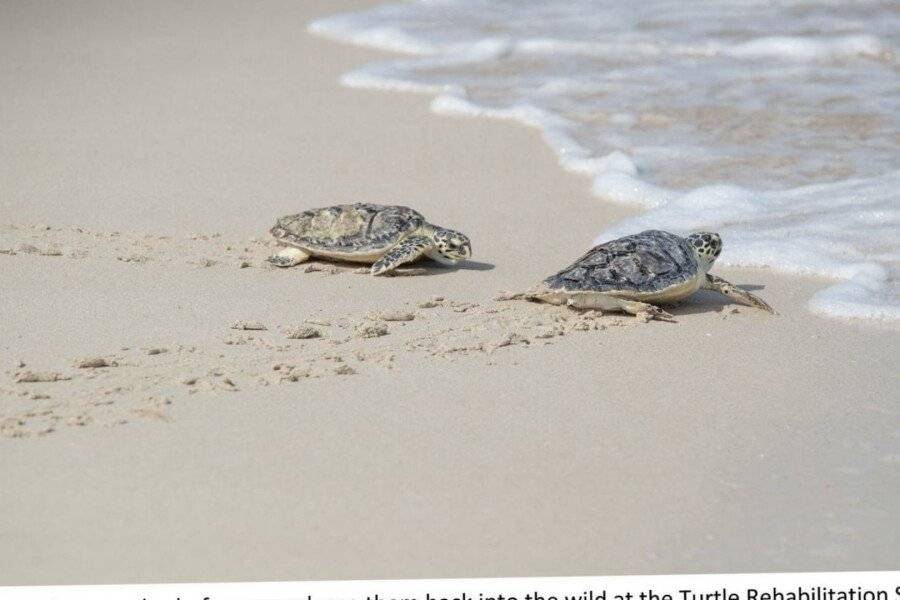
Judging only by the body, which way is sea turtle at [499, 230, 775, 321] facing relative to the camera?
to the viewer's right

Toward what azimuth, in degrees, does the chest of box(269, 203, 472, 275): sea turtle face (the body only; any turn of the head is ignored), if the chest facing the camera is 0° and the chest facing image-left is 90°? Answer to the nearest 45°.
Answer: approximately 270°
